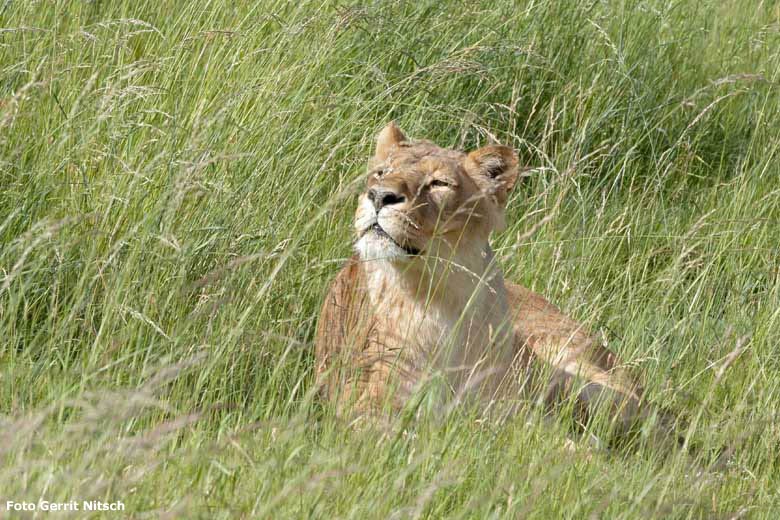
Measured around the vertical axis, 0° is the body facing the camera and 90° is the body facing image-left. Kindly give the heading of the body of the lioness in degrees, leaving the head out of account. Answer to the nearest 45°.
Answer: approximately 45°
